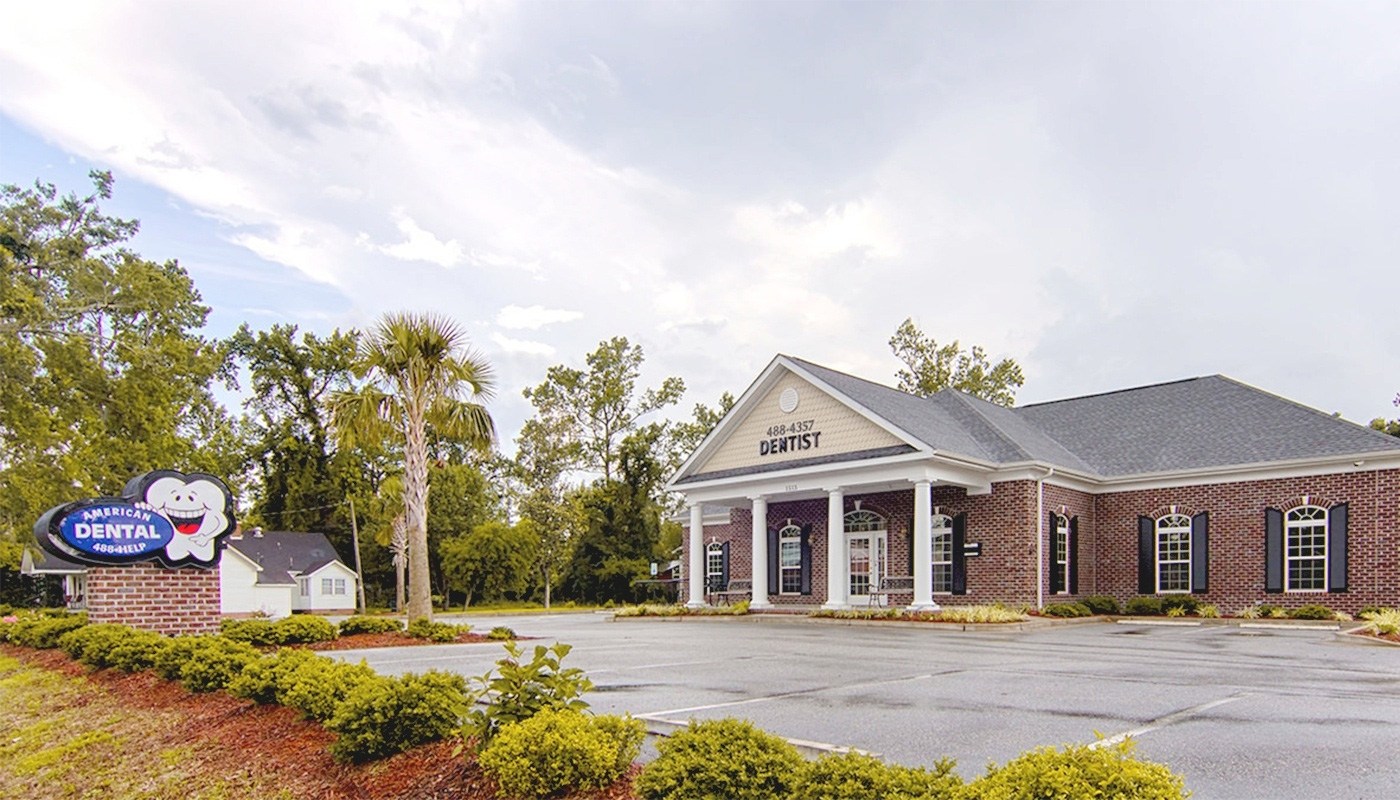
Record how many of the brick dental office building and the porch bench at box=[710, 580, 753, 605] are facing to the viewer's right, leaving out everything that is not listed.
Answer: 0

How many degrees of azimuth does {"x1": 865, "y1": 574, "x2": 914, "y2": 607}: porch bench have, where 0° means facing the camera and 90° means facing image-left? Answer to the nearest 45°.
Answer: approximately 45°

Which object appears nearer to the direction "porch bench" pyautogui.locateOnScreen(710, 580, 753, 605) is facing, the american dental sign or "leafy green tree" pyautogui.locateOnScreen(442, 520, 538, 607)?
the american dental sign

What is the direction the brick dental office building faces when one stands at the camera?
facing the viewer and to the left of the viewer

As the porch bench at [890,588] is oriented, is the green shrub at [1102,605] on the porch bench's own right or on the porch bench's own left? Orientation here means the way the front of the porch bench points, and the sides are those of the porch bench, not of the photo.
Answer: on the porch bench's own left

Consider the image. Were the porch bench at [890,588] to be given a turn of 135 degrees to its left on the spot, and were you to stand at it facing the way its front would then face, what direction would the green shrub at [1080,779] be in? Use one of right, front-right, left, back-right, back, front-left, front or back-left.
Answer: right

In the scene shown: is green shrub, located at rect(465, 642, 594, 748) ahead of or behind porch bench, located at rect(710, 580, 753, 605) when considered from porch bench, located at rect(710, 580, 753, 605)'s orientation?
ahead

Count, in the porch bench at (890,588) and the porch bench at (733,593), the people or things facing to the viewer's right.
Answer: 0
